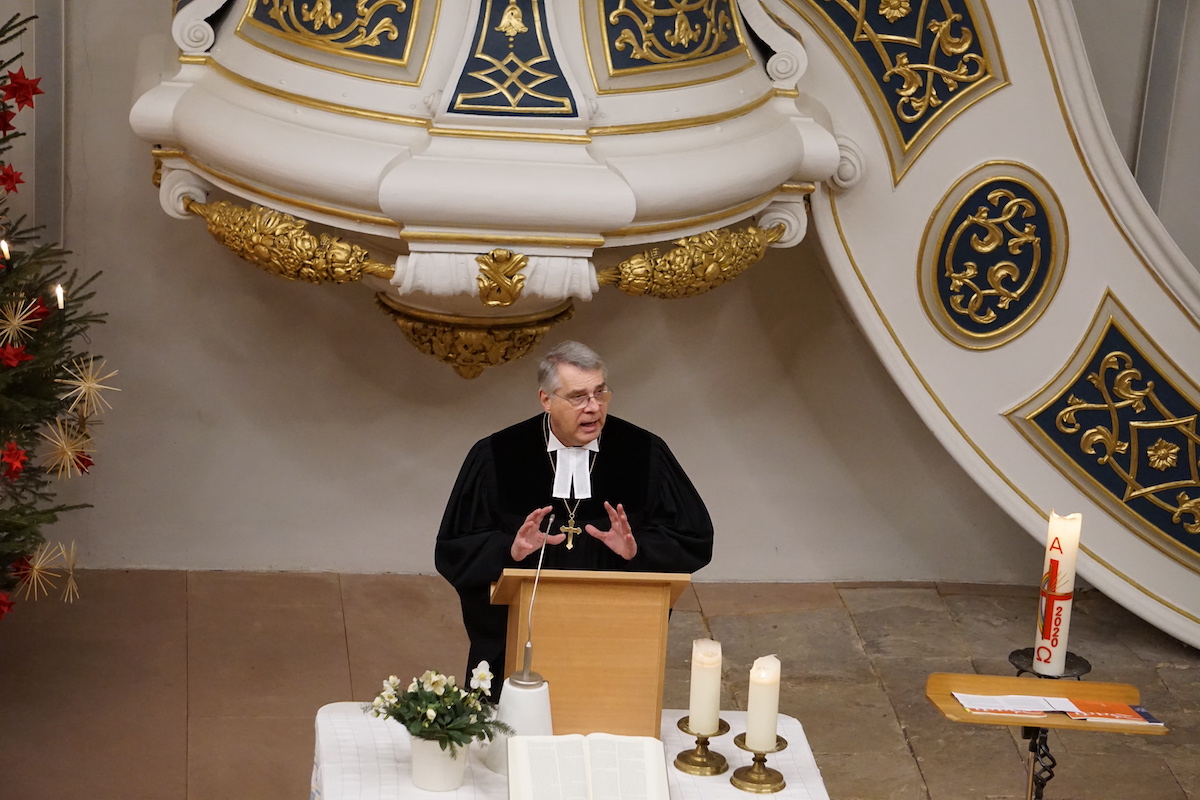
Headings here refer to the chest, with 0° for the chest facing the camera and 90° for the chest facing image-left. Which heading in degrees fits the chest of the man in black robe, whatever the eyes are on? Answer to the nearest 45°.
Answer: approximately 0°

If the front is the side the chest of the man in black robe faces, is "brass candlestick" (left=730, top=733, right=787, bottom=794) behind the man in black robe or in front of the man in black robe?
in front

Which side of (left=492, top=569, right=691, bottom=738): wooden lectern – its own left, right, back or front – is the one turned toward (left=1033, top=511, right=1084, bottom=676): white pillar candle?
left

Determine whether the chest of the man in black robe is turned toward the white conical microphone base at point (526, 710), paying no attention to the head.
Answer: yes
